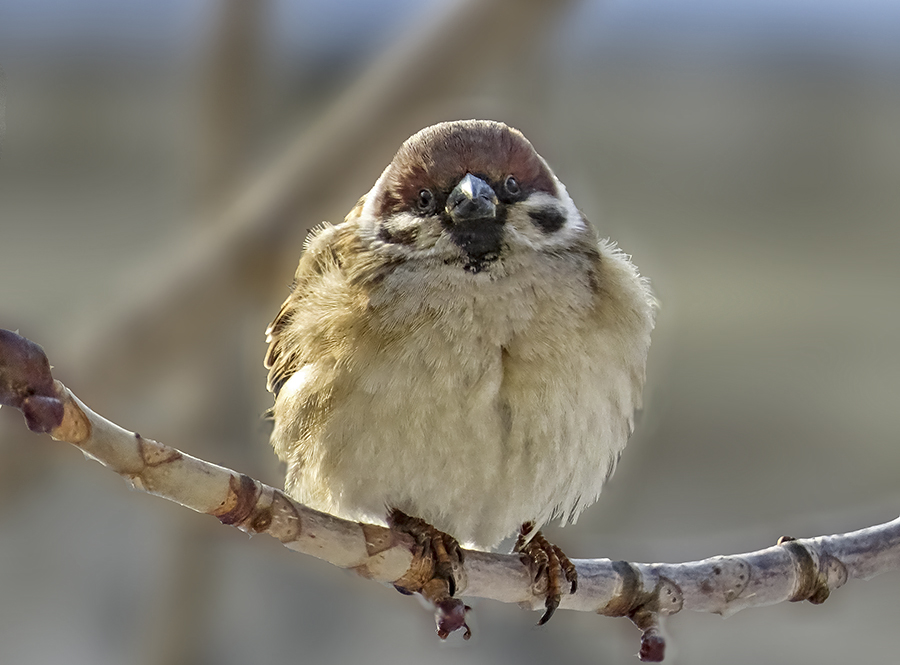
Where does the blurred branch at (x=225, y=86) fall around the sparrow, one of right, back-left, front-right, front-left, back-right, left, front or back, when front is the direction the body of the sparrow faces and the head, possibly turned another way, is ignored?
back-right

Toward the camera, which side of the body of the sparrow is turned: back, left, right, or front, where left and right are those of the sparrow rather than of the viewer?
front
